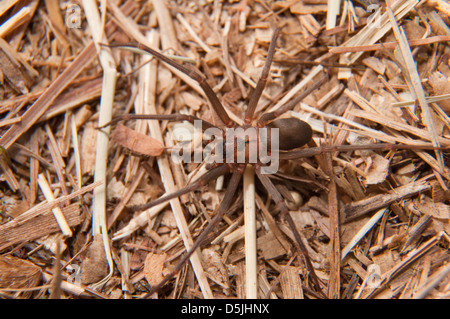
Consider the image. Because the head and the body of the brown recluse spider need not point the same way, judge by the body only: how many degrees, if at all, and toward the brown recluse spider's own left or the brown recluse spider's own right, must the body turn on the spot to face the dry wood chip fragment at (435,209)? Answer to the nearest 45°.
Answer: approximately 180°

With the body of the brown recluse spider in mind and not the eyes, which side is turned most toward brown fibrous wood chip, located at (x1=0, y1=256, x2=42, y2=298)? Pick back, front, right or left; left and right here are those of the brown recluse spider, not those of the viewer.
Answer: front

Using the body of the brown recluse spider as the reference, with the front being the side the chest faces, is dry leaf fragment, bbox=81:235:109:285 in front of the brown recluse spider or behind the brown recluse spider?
in front

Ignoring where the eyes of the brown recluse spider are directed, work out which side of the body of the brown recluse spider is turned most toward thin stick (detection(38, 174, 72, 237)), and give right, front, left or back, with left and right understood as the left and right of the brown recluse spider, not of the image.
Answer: front

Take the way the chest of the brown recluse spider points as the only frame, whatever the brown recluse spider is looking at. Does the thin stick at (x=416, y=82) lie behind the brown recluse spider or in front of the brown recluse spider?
behind

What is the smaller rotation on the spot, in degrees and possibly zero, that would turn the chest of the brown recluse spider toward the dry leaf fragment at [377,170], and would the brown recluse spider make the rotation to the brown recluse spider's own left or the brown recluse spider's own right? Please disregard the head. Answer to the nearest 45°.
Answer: approximately 180°

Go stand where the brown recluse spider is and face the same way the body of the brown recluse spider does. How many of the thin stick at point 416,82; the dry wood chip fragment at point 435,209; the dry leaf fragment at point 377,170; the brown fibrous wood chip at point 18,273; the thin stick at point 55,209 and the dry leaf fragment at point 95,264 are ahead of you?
3

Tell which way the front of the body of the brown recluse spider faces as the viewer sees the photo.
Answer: to the viewer's left

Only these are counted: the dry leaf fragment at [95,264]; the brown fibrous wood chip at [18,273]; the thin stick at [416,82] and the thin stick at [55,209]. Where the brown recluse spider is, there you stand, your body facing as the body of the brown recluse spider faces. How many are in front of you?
3
